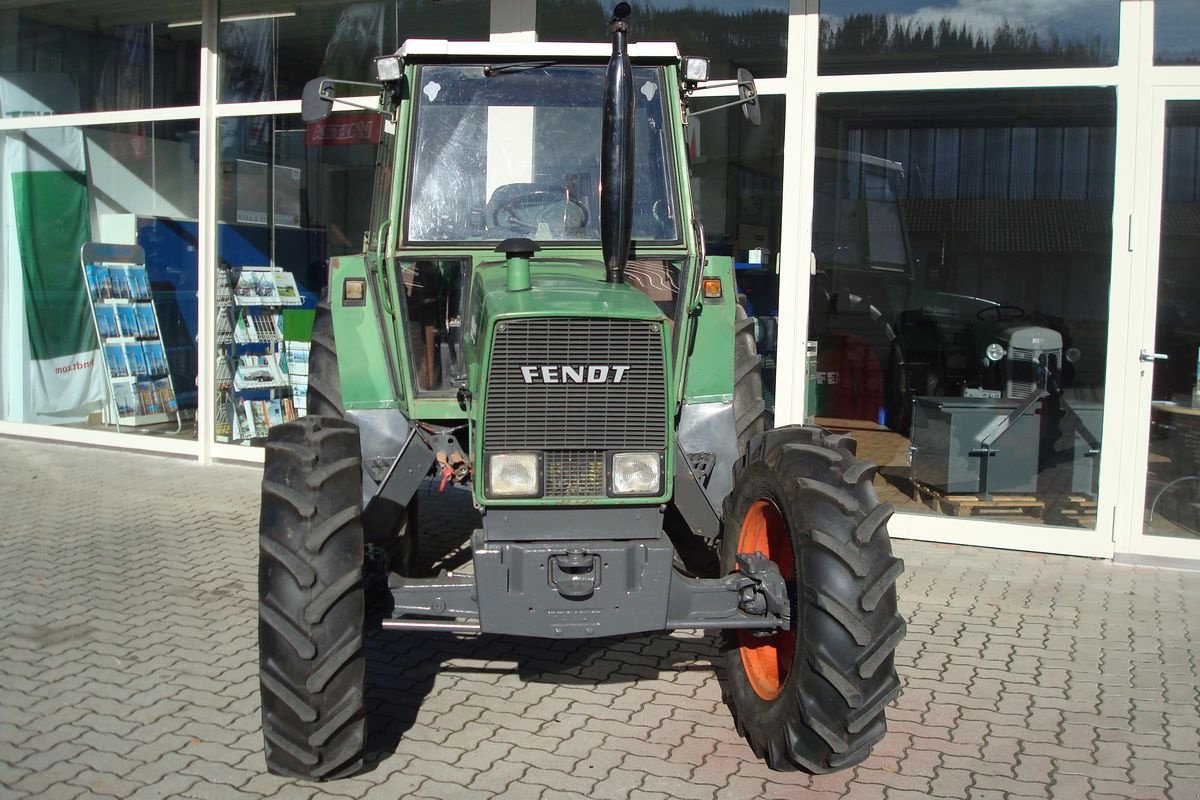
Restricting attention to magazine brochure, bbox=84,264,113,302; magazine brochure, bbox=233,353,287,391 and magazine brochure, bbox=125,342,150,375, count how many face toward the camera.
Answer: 3

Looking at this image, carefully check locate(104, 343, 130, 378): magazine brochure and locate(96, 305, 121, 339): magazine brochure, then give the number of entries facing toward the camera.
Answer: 2

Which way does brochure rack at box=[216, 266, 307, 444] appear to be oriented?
toward the camera

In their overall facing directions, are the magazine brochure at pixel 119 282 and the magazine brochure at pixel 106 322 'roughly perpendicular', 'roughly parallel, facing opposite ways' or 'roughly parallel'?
roughly parallel

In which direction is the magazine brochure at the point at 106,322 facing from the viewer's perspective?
toward the camera

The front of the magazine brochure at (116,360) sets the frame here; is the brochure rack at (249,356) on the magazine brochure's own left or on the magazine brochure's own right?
on the magazine brochure's own left

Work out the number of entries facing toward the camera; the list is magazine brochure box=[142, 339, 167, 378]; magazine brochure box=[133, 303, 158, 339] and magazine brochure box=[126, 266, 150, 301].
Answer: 3

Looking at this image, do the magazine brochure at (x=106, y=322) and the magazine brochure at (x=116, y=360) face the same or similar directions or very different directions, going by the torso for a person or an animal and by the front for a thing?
same or similar directions

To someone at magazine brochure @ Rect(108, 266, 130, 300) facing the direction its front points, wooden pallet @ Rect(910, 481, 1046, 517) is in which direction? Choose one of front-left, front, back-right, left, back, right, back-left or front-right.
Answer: front-left

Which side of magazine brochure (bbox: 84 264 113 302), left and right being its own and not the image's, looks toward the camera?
front

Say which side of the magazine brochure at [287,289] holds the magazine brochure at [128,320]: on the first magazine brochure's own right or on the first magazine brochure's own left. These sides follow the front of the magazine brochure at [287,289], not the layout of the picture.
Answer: on the first magazine brochure's own right

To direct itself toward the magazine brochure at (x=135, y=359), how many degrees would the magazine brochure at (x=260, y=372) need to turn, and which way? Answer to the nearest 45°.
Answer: approximately 135° to its right

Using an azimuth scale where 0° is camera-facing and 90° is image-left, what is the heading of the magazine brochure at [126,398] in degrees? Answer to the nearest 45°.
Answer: approximately 0°

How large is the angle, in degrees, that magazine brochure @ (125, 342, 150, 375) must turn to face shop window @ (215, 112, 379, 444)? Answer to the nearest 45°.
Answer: approximately 45° to its left

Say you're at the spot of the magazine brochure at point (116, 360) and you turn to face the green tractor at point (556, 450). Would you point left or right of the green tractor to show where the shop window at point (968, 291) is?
left

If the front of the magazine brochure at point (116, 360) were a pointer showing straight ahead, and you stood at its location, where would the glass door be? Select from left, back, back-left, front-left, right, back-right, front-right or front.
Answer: front-left
